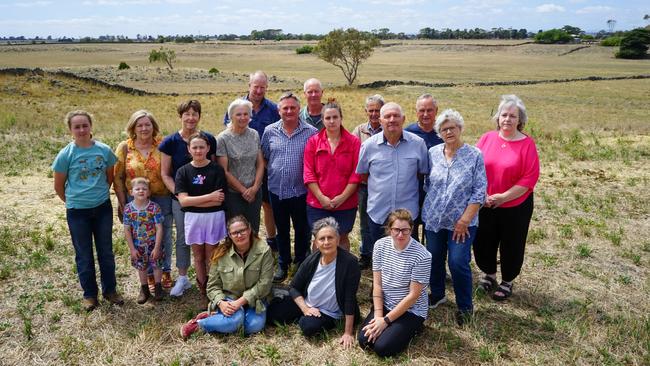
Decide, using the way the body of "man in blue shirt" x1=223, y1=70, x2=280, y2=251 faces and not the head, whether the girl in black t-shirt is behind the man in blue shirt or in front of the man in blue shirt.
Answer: in front

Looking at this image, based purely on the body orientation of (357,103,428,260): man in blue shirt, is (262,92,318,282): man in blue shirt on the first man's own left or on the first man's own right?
on the first man's own right

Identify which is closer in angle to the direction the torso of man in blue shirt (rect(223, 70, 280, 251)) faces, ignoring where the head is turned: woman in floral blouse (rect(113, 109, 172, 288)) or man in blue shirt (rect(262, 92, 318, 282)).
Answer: the man in blue shirt

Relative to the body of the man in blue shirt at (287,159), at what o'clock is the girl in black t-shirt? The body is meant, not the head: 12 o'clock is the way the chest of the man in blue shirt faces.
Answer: The girl in black t-shirt is roughly at 2 o'clock from the man in blue shirt.

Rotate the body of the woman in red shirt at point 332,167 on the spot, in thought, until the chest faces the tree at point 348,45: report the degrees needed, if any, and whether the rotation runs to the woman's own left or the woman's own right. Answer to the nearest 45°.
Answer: approximately 180°

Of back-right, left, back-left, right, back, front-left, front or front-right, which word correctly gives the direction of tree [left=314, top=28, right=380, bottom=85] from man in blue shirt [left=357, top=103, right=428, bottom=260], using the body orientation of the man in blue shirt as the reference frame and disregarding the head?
back

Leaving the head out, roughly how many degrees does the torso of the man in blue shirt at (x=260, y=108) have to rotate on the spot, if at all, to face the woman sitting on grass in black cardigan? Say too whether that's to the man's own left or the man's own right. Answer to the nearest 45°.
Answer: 0° — they already face them

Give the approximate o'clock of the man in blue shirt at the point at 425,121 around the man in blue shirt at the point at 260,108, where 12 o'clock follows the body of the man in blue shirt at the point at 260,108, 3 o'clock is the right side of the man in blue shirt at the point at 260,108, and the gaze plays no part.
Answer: the man in blue shirt at the point at 425,121 is roughly at 10 o'clock from the man in blue shirt at the point at 260,108.

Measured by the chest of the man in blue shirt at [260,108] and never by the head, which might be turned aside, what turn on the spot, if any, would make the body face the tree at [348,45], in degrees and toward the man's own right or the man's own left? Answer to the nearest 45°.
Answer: approximately 180°
